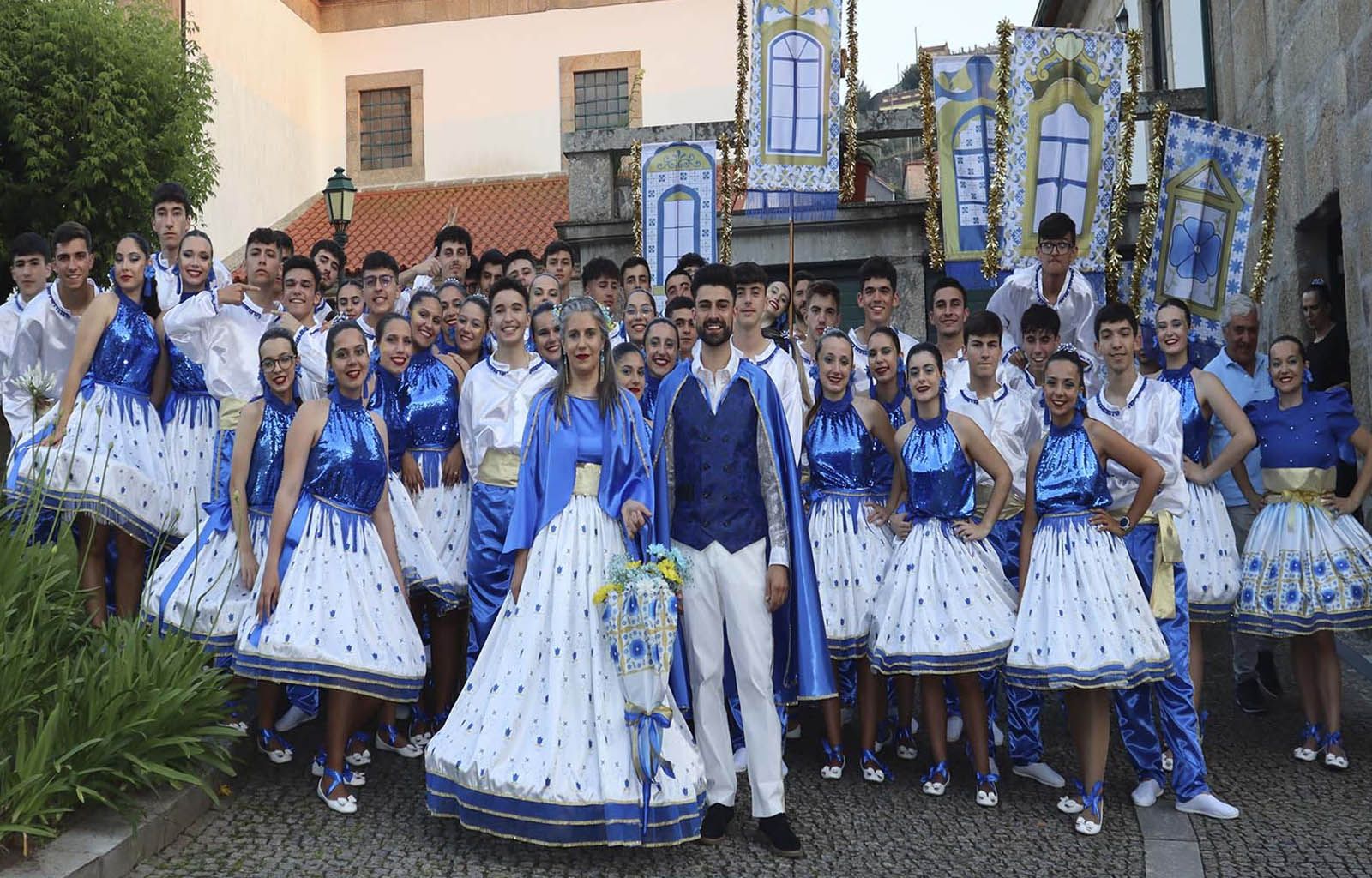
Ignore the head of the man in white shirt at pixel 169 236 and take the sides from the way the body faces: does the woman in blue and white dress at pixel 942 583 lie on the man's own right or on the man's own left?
on the man's own left

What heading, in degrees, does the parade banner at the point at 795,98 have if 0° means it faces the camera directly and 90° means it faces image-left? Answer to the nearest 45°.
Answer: approximately 0°

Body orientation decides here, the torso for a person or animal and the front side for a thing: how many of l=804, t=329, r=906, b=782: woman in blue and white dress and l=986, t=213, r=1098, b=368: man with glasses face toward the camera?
2

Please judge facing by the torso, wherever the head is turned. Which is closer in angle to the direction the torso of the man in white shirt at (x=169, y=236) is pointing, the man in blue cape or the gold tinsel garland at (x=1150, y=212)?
the man in blue cape

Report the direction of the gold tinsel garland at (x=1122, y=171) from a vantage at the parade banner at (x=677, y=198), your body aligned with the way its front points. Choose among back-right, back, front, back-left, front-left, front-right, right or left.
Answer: front-left

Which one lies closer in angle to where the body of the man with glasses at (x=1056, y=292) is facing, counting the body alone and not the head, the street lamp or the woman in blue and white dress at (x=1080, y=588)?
the woman in blue and white dress

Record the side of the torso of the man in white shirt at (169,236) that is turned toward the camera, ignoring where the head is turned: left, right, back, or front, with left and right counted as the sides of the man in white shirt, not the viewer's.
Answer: front

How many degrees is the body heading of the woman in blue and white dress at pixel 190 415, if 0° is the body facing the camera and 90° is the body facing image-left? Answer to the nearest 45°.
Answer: approximately 0°

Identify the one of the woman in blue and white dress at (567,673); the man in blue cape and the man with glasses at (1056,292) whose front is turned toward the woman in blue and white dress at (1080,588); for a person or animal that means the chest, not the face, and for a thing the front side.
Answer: the man with glasses

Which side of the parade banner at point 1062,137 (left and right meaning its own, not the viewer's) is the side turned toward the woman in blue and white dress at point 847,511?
front
